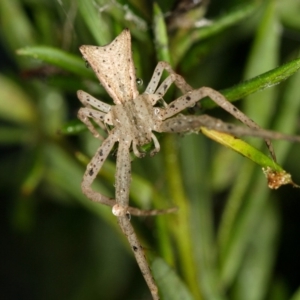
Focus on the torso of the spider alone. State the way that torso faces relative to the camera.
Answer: toward the camera
